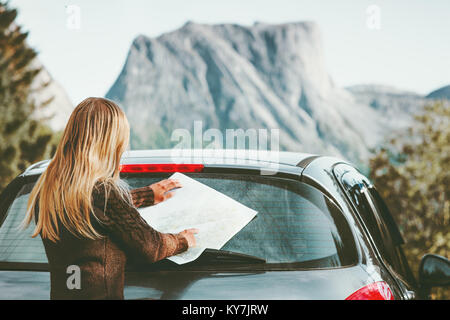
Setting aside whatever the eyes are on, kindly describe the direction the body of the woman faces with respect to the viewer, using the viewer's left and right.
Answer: facing away from the viewer and to the right of the viewer

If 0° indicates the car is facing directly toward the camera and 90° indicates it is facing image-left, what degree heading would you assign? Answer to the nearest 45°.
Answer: approximately 225°
